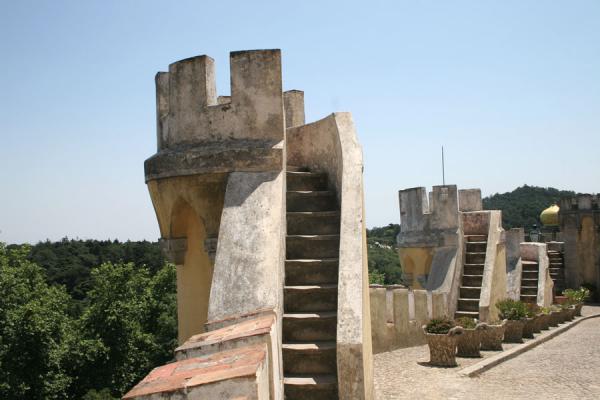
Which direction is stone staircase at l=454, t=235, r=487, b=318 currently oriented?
toward the camera

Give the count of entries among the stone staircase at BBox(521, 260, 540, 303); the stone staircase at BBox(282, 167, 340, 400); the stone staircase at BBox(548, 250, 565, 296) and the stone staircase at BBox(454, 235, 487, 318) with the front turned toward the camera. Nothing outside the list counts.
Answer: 4

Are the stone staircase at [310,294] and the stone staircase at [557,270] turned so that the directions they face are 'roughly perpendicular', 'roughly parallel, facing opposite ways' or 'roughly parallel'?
roughly parallel

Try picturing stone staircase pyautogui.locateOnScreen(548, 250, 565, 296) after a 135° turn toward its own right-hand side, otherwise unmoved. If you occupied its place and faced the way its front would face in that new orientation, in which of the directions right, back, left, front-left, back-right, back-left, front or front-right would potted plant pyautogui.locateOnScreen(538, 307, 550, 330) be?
back-left

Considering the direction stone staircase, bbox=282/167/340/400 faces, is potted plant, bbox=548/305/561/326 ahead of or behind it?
behind

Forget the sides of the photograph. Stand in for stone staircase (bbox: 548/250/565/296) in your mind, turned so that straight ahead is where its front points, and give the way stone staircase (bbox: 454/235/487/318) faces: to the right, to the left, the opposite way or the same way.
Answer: the same way

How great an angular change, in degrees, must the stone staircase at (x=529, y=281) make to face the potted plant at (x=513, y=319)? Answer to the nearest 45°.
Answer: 0° — it already faces it

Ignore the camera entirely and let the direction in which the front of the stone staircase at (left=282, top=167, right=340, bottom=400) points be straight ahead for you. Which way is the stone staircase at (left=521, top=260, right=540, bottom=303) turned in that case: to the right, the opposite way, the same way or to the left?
the same way

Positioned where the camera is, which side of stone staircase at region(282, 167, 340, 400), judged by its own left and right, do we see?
front

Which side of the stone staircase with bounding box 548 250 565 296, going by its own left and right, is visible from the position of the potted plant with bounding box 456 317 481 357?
front

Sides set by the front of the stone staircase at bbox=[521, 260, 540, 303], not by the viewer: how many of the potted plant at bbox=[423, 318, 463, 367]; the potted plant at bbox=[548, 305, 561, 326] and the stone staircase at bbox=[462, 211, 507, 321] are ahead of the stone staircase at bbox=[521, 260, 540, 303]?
3

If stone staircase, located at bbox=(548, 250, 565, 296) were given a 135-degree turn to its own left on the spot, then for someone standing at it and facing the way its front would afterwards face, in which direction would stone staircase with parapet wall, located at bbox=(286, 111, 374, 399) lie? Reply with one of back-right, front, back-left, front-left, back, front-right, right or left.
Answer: back-right

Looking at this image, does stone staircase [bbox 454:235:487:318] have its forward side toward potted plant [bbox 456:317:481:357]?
yes

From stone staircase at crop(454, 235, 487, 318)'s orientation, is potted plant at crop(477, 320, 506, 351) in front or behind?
in front

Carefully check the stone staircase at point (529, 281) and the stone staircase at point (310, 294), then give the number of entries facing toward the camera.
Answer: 2

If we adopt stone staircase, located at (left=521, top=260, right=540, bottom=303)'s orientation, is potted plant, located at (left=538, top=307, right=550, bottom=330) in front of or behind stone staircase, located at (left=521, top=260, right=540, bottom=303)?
in front

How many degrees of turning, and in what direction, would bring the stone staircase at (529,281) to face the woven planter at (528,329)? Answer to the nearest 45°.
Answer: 0° — it already faces it

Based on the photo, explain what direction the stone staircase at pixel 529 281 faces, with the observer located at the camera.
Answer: facing the viewer

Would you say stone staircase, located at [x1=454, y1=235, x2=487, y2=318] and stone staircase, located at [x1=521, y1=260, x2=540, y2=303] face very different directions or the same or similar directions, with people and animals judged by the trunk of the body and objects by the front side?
same or similar directions
